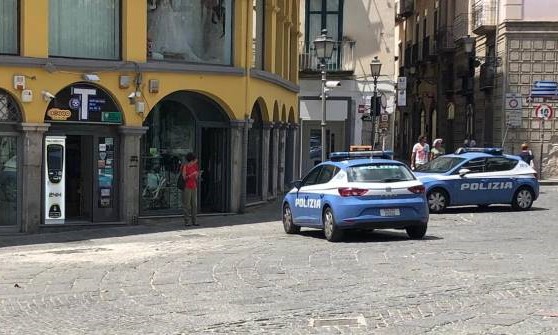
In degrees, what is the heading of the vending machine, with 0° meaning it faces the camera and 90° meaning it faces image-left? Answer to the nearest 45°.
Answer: approximately 0°

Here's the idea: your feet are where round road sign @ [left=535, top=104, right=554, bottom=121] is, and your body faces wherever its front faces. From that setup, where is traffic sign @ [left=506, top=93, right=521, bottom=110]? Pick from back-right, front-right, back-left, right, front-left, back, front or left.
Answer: back-right

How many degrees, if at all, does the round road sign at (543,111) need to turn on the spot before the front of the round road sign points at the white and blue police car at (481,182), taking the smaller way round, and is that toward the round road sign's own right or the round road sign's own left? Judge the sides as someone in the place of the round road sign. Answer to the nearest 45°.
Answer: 0° — it already faces it

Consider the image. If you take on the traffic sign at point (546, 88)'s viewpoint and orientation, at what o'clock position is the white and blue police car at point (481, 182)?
The white and blue police car is roughly at 12 o'clock from the traffic sign.

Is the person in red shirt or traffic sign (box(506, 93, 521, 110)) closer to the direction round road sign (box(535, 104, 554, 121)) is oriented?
the person in red shirt

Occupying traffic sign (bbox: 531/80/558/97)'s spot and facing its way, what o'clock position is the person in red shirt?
The person in red shirt is roughly at 1 o'clock from the traffic sign.

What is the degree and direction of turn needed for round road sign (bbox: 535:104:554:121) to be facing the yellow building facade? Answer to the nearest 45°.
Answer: approximately 45° to its right

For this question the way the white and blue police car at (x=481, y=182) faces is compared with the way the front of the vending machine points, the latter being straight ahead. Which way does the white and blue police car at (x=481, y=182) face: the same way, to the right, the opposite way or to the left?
to the right

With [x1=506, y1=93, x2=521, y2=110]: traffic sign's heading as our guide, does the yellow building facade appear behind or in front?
in front

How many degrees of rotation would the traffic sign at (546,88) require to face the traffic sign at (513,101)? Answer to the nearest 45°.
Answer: approximately 45° to its right

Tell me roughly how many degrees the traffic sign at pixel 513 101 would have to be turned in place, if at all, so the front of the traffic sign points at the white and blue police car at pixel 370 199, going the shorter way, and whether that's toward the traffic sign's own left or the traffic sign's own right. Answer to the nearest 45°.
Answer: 0° — it already faces it
